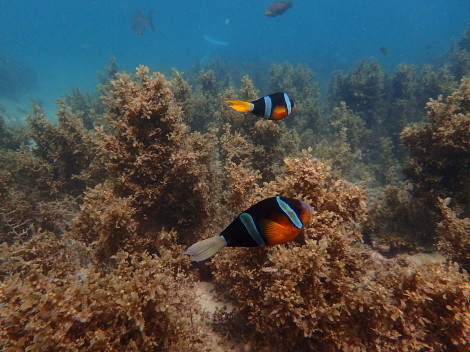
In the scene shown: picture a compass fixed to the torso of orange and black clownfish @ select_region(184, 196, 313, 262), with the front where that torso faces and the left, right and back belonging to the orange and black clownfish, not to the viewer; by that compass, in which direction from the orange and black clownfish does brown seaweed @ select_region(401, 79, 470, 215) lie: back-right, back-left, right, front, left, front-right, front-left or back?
front-left

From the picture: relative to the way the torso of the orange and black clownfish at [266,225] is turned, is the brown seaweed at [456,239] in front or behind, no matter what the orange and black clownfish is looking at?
in front

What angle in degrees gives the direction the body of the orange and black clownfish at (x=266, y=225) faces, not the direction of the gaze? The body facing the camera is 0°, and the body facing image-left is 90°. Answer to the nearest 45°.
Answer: approximately 270°

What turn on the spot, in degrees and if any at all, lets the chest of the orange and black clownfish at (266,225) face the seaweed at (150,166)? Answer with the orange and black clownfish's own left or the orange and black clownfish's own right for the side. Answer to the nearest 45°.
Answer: approximately 135° to the orange and black clownfish's own left
